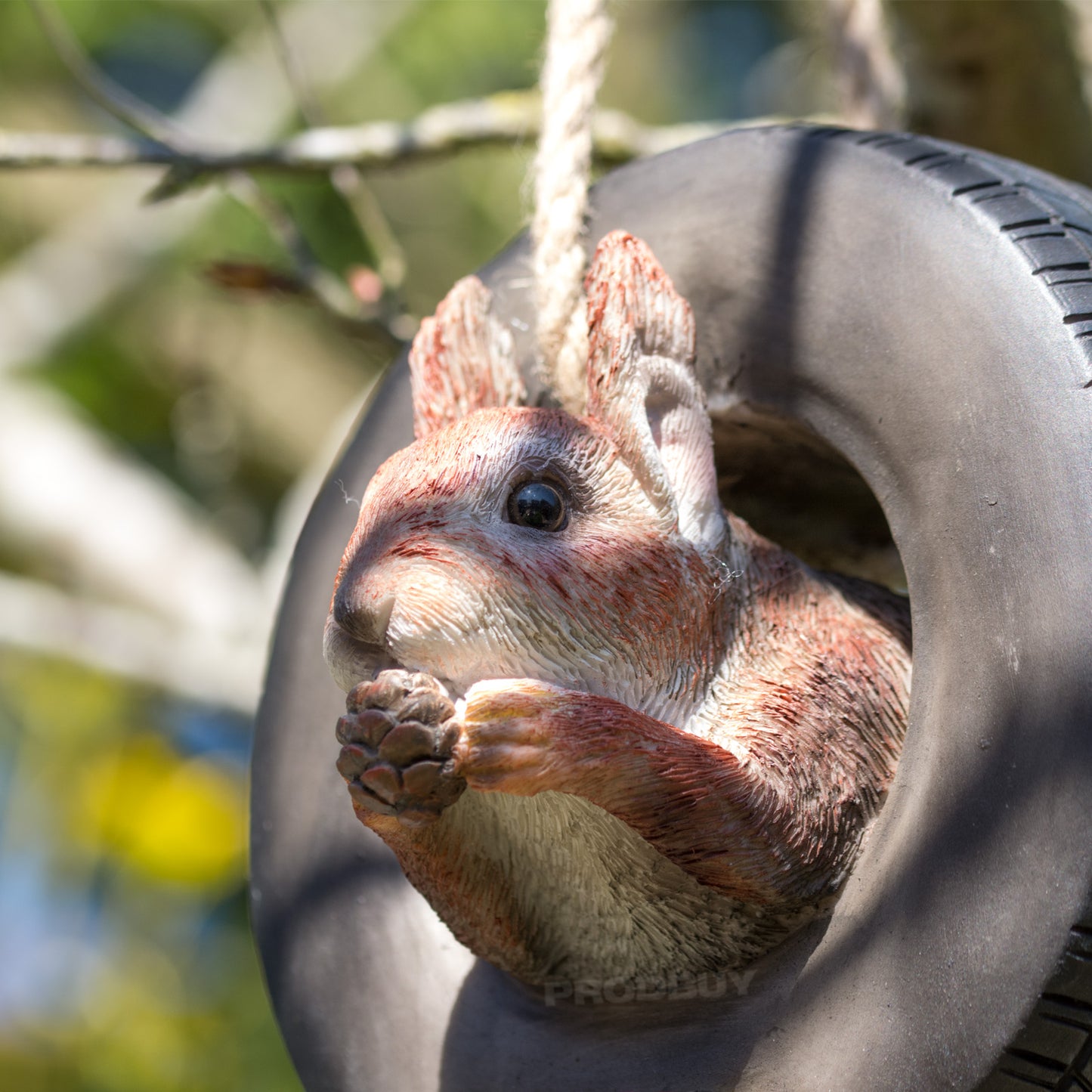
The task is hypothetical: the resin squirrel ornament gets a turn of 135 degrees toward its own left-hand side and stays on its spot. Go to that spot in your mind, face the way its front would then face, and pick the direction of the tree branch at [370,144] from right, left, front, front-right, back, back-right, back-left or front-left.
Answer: back-left

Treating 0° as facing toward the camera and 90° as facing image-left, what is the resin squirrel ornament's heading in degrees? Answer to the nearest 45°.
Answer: approximately 45°
